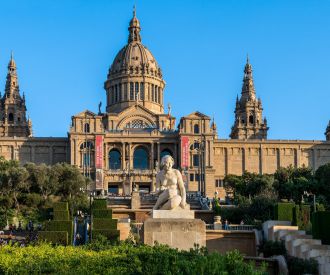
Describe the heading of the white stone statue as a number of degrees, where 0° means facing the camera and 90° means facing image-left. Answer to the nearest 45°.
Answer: approximately 0°

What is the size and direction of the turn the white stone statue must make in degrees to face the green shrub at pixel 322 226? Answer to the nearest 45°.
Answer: approximately 135° to its left

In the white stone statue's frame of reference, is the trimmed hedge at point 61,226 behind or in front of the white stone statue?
behind

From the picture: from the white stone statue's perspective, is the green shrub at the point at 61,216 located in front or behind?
behind

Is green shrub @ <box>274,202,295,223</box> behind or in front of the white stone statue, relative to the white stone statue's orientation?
behind
